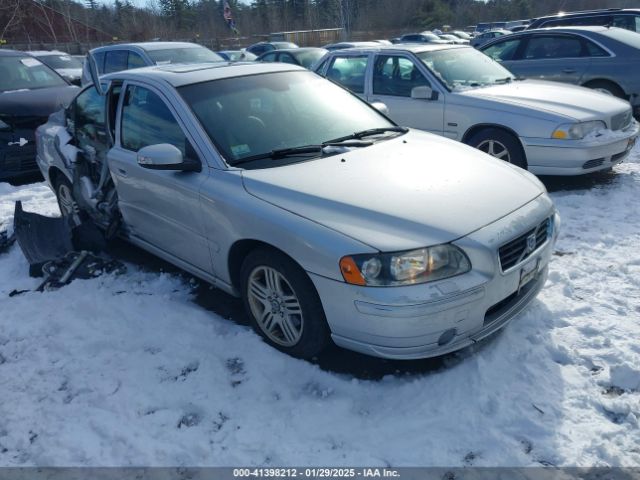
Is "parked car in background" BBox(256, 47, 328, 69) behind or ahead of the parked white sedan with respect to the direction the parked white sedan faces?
behind

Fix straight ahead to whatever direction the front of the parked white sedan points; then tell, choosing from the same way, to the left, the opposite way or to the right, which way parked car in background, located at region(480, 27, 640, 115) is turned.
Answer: the opposite way

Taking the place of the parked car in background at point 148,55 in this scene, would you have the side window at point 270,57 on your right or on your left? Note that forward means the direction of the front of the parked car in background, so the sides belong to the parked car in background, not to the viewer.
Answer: on your left

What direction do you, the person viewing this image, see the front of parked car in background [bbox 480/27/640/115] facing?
facing away from the viewer and to the left of the viewer

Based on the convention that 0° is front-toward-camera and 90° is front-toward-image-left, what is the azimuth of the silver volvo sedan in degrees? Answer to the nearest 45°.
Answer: approximately 315°

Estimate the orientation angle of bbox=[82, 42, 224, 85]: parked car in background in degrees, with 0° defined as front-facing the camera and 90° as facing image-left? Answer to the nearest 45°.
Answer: approximately 315°

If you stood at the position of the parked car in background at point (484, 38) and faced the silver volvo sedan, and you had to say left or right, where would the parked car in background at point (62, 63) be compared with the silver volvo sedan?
right

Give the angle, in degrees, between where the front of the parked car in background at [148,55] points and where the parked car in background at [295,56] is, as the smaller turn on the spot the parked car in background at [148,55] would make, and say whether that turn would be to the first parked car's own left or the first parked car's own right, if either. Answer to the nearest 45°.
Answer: approximately 90° to the first parked car's own left
